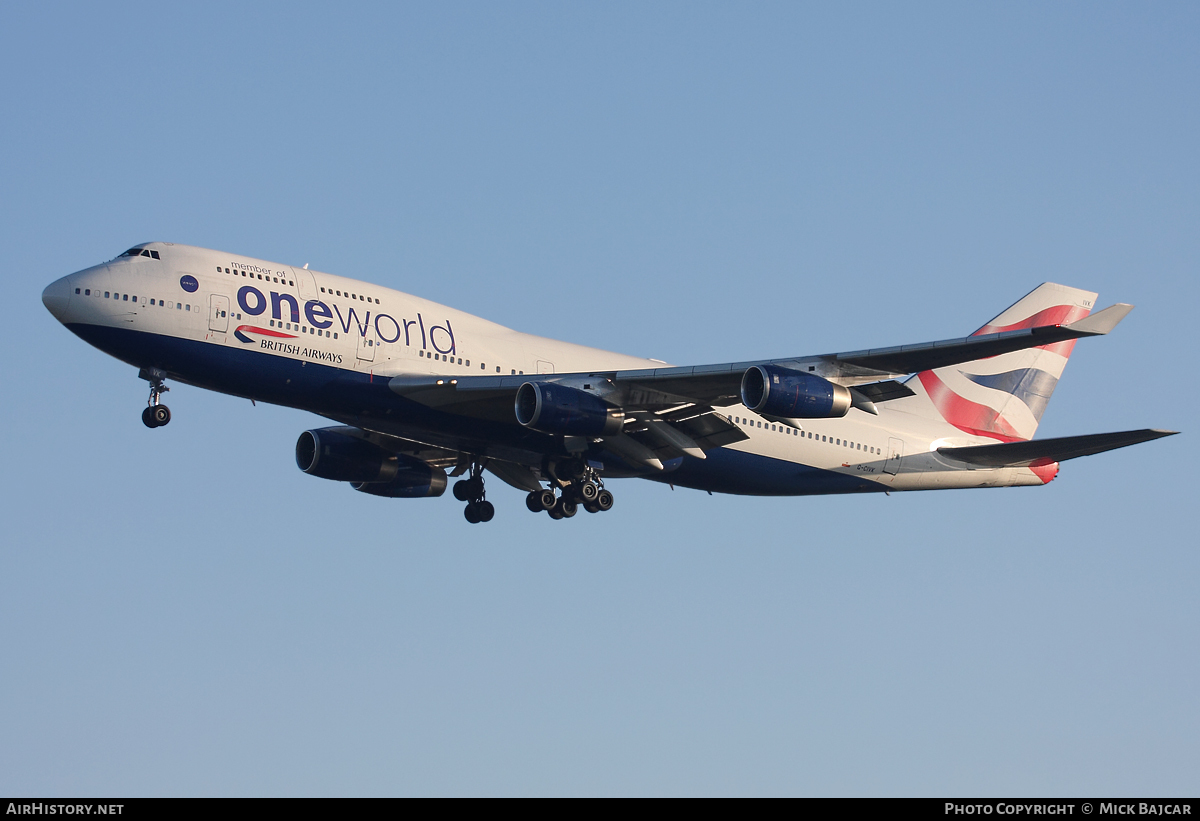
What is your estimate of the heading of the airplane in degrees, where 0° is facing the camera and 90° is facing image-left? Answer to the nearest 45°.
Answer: approximately 45°
